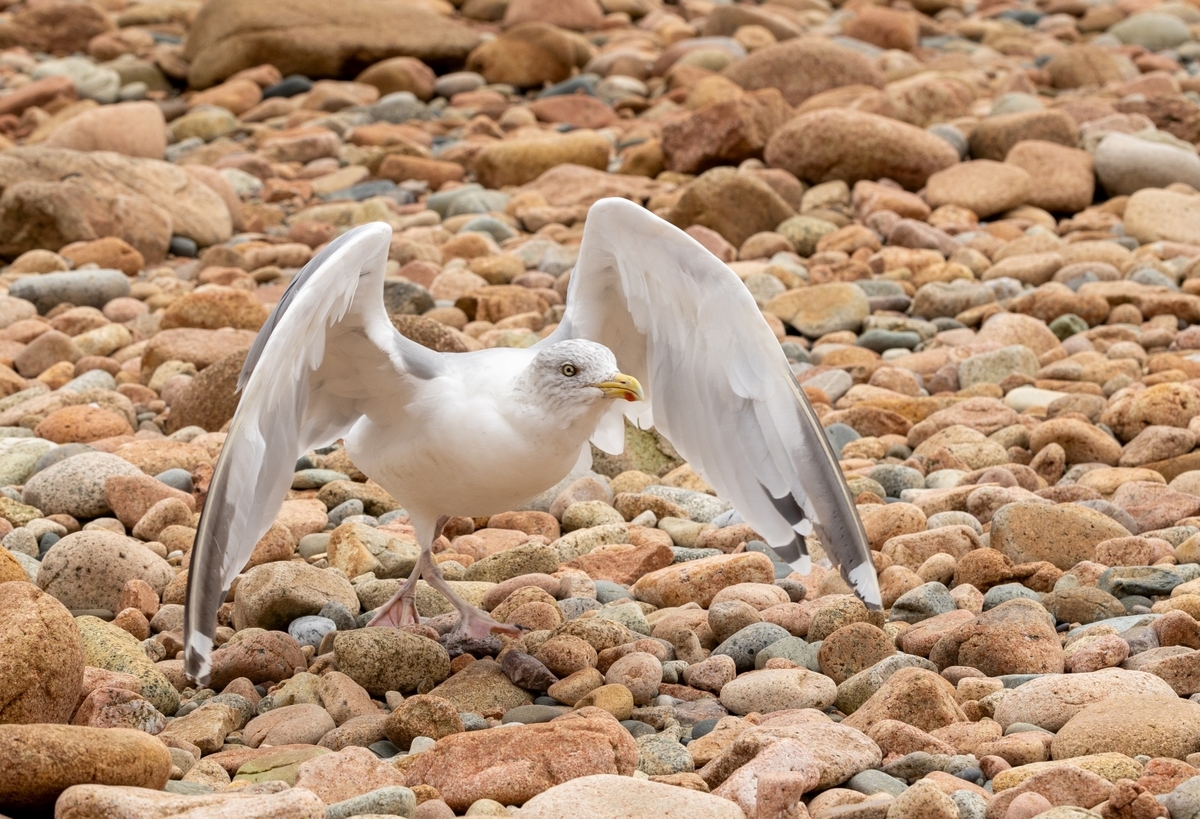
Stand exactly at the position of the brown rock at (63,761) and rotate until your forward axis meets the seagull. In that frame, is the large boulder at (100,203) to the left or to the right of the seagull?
left

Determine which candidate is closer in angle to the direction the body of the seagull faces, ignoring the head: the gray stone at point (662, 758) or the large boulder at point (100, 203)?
the gray stone

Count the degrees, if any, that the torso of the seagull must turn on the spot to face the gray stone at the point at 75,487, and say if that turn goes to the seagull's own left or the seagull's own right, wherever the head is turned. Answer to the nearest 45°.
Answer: approximately 180°

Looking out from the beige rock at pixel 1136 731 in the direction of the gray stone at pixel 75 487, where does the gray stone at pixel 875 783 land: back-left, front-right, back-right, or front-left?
front-left

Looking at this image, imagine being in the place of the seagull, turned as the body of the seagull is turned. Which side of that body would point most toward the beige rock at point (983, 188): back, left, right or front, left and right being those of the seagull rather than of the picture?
left

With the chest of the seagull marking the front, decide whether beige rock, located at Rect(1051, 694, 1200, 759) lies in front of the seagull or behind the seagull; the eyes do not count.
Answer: in front

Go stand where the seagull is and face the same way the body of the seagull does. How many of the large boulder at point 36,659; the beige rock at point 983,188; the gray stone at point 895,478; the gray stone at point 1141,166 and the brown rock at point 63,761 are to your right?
2

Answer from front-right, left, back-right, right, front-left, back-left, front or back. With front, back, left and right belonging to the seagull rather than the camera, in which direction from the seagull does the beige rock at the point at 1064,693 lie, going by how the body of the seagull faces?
front

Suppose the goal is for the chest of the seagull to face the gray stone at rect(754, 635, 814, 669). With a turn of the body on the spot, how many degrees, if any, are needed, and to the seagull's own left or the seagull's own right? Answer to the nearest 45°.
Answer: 0° — it already faces it

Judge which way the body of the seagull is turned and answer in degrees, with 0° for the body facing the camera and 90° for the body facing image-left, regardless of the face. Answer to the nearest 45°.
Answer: approximately 315°

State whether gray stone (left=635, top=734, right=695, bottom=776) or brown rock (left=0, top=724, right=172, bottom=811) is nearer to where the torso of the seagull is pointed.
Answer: the gray stone

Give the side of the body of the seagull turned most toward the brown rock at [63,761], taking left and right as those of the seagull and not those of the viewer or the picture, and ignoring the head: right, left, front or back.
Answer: right

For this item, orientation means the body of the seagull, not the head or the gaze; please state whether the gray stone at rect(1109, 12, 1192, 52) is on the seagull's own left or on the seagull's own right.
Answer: on the seagull's own left

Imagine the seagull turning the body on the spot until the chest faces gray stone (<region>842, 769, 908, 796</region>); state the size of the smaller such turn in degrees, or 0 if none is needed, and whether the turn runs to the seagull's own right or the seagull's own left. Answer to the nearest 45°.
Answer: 0° — it already faces it

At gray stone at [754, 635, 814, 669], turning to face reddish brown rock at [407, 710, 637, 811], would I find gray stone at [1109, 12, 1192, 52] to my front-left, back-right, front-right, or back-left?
back-right

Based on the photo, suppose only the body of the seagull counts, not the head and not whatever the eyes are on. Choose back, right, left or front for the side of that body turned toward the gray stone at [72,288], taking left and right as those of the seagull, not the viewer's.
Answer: back

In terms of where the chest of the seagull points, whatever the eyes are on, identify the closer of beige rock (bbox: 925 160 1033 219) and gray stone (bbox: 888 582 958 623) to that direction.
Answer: the gray stone
